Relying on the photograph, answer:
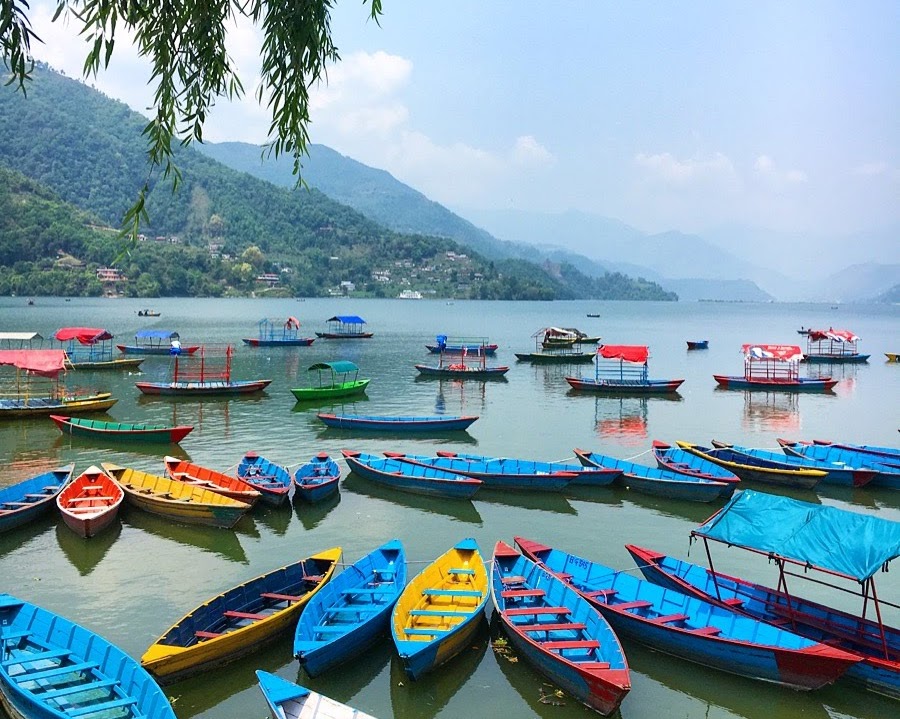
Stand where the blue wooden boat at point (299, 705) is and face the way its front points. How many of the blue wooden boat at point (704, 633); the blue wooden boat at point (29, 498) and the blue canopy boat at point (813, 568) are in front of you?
1

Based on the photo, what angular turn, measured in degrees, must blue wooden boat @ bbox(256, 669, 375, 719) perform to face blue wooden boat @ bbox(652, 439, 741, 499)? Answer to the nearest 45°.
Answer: approximately 90° to its right

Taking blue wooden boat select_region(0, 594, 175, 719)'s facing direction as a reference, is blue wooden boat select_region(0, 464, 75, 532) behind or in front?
behind

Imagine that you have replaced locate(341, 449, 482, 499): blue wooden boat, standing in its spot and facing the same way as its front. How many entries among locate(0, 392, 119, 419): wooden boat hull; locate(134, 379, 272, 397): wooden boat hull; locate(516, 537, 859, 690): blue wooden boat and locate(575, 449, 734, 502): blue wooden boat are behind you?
2
